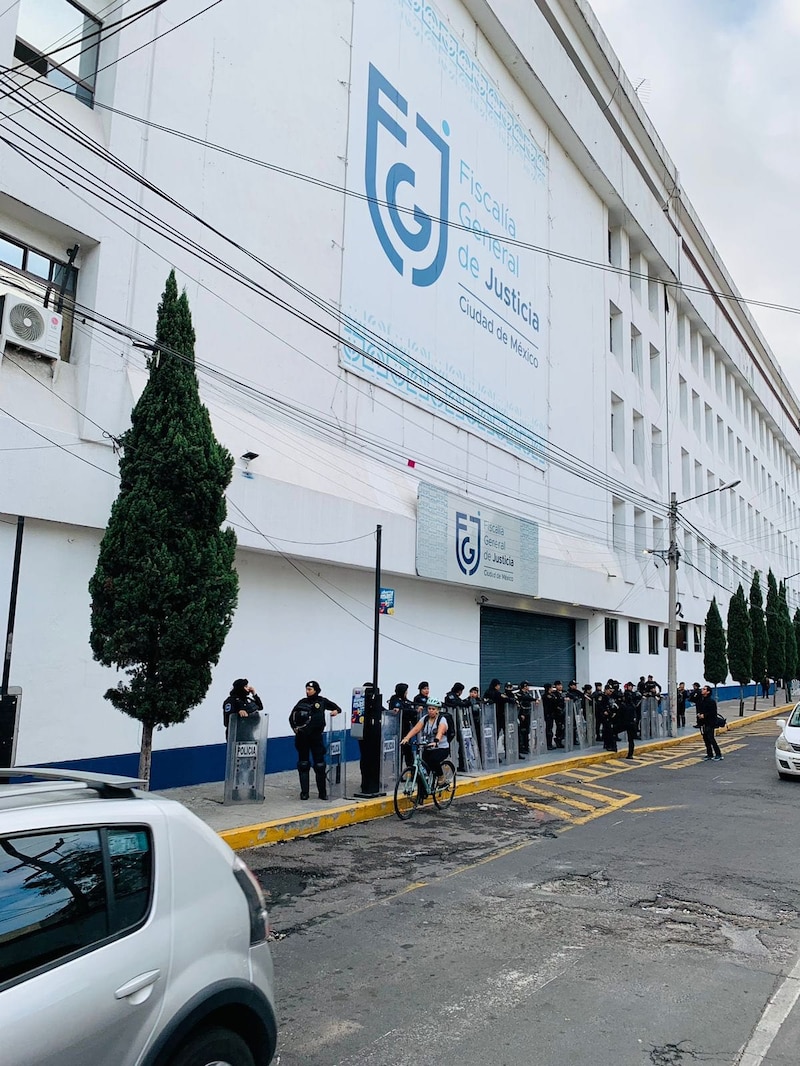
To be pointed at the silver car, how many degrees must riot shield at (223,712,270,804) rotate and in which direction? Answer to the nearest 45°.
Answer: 0° — it already faces it

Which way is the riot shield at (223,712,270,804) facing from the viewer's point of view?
toward the camera

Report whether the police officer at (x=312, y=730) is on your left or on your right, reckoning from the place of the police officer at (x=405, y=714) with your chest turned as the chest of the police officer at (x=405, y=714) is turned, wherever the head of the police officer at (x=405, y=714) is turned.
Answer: on your right

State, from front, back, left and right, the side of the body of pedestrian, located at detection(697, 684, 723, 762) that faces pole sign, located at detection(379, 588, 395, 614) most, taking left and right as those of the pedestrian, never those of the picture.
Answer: front

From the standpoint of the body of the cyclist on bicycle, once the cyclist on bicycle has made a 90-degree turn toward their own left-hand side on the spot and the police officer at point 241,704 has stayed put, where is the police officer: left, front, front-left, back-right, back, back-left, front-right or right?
back-right

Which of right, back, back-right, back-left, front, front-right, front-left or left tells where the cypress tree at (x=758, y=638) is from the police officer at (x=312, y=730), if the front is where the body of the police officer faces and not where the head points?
back-left

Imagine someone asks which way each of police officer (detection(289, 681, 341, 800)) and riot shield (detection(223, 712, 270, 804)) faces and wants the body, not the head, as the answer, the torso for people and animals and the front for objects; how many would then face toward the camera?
2

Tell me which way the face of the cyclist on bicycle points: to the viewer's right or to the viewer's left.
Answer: to the viewer's left

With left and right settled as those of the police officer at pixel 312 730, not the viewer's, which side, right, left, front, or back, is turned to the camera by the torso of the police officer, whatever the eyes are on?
front

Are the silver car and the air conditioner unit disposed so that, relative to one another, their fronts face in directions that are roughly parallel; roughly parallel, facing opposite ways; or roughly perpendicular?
roughly perpendicular

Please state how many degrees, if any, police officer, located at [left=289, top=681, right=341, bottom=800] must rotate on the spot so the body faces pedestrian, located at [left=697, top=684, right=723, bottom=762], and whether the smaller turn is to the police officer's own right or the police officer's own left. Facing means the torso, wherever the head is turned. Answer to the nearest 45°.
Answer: approximately 135° to the police officer's own left

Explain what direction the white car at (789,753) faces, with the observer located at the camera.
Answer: facing the viewer and to the left of the viewer
